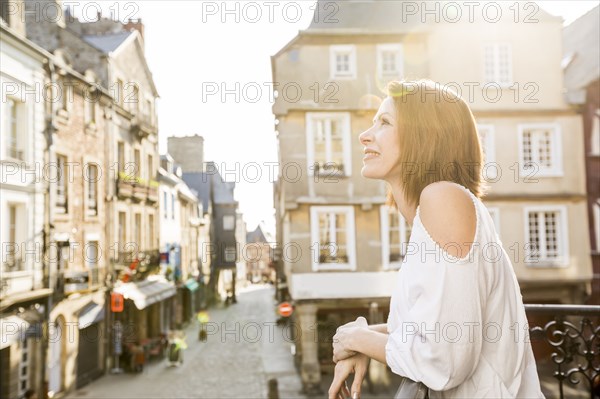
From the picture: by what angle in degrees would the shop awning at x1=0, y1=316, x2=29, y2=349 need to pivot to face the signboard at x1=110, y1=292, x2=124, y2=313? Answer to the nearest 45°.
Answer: approximately 90° to its left

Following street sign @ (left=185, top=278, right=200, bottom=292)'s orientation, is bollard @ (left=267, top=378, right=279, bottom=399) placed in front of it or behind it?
in front

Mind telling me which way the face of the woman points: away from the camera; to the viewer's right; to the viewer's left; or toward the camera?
to the viewer's left

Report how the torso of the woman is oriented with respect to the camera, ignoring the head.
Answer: to the viewer's left

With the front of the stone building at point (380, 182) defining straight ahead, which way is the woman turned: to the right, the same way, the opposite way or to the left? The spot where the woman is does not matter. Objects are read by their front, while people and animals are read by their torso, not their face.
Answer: to the right

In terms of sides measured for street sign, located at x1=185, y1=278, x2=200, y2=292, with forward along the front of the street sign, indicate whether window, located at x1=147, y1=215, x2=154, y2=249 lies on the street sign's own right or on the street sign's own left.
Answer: on the street sign's own right

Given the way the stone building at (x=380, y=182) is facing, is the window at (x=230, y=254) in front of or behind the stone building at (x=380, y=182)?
behind

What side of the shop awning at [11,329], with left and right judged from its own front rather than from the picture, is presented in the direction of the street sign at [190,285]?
left

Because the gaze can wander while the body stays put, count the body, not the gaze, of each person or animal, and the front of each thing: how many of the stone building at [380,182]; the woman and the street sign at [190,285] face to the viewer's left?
1

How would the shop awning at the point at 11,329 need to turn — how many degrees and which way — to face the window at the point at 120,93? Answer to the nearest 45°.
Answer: approximately 90° to its left

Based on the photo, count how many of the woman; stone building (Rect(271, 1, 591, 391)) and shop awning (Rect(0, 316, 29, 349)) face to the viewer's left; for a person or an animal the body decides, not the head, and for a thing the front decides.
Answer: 1

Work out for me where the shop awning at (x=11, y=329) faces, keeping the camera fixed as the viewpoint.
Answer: facing the viewer and to the right of the viewer
